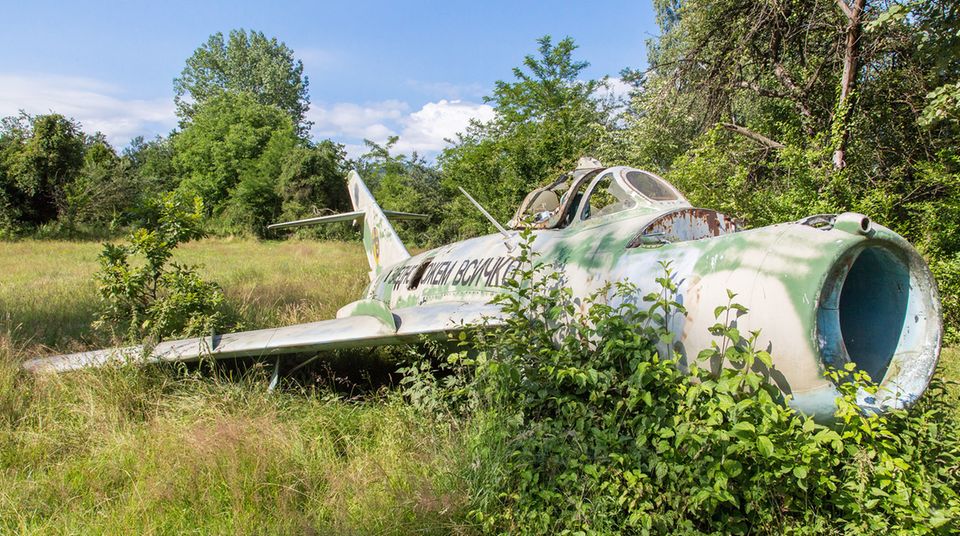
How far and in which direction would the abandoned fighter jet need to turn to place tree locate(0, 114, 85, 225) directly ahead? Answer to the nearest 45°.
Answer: approximately 180°

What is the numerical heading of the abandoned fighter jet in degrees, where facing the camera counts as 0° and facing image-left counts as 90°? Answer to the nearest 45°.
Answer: approximately 315°

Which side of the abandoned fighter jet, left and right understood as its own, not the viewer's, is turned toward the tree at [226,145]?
back

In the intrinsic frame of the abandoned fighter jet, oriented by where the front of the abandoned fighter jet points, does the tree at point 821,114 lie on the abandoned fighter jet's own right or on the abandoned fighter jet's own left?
on the abandoned fighter jet's own left

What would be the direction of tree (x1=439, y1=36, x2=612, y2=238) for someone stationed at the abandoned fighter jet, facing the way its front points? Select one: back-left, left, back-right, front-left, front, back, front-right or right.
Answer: back-left

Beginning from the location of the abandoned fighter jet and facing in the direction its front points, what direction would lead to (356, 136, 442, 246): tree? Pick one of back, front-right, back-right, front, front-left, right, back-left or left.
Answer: back-left

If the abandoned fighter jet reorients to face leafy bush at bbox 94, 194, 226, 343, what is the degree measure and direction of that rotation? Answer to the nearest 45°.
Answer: approximately 180°
